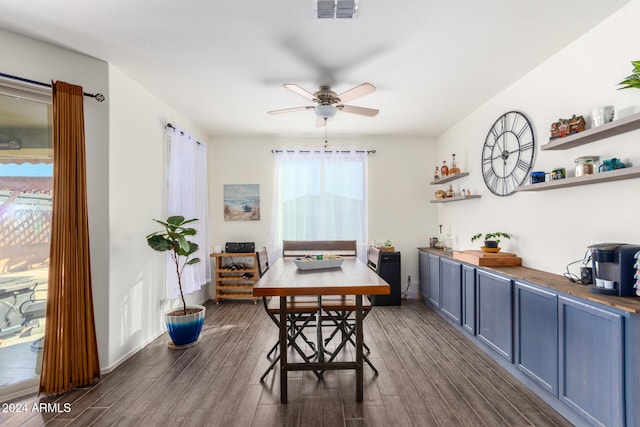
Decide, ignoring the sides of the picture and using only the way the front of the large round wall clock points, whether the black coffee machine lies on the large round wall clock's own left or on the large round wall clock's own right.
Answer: on the large round wall clock's own left

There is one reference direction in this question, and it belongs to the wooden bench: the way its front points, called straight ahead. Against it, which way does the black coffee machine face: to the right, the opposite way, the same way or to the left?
to the right

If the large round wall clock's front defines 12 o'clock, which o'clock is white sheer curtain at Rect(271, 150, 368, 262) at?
The white sheer curtain is roughly at 2 o'clock from the large round wall clock.

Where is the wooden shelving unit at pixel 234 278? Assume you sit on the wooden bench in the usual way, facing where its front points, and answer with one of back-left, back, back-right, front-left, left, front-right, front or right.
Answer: right

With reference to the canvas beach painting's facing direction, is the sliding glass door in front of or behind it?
in front

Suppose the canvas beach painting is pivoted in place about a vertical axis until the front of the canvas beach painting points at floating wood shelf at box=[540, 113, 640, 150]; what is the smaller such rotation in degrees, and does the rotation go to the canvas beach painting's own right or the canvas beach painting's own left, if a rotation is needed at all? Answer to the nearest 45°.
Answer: approximately 45° to the canvas beach painting's own left

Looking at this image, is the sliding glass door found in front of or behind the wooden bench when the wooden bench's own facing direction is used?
in front

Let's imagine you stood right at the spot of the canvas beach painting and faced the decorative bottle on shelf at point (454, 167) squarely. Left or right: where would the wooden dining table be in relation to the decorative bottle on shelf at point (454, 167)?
right

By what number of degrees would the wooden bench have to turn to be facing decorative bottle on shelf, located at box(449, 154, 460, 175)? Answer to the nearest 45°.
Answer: approximately 90° to its left

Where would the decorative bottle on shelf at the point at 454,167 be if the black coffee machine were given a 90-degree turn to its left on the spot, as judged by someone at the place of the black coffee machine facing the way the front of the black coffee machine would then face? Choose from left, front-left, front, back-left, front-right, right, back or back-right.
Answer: back

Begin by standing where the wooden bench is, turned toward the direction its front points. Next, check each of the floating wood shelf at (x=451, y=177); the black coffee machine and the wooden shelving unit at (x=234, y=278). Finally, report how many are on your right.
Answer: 1

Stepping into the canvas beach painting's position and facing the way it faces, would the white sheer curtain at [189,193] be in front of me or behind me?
in front

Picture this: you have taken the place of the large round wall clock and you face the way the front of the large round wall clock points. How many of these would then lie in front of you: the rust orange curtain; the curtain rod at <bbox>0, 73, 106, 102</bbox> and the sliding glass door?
3

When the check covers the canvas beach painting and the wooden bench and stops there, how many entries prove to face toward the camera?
2

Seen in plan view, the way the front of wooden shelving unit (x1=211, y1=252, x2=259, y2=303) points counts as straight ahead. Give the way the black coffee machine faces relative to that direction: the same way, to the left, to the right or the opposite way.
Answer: to the right

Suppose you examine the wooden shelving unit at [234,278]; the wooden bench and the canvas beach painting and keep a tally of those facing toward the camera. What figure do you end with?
3
